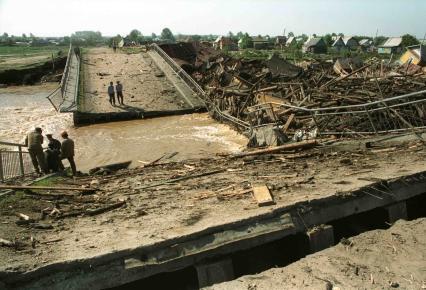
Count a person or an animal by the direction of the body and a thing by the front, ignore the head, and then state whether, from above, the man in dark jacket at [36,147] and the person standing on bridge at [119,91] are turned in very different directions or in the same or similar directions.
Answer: very different directions

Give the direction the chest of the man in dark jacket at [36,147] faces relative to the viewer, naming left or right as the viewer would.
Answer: facing away from the viewer

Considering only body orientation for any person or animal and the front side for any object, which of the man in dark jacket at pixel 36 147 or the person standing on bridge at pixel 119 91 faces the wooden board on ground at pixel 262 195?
the person standing on bridge

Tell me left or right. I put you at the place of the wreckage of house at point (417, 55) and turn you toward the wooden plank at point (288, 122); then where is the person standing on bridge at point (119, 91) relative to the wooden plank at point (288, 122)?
right

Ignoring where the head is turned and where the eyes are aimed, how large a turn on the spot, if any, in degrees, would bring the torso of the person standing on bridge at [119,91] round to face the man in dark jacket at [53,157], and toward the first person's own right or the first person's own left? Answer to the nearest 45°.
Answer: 0° — they already face them

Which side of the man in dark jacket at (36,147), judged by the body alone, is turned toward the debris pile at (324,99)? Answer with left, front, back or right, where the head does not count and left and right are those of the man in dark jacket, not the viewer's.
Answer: right

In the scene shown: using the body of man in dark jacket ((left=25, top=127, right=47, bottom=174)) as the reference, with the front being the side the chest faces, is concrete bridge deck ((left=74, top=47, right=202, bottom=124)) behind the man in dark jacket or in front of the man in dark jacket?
in front

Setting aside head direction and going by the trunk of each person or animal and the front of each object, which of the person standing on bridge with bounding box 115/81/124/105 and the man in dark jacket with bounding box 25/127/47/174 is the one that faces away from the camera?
the man in dark jacket

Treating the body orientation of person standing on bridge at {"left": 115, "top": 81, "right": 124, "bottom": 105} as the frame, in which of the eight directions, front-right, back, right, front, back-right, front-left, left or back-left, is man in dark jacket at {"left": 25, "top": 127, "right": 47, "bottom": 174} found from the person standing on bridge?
front

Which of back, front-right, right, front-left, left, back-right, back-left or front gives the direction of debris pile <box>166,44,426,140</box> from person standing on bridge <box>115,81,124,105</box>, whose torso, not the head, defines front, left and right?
front-left

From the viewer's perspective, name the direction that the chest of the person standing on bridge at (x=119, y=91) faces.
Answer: toward the camera

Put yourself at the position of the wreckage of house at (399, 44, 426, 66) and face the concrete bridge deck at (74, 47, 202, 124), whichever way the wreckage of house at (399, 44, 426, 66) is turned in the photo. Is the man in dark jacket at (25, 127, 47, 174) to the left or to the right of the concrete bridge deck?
left

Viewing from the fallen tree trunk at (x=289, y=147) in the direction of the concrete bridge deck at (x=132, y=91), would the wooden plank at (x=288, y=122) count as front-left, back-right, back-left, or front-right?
front-right
